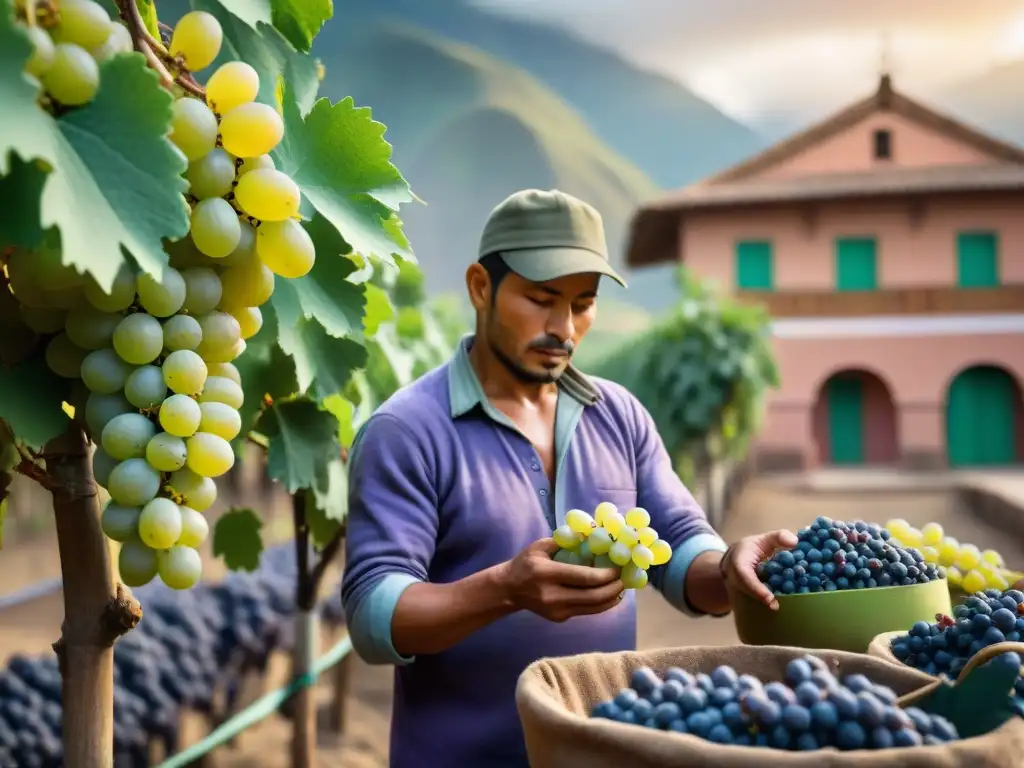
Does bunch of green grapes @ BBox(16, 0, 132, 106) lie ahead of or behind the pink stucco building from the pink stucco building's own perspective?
ahead

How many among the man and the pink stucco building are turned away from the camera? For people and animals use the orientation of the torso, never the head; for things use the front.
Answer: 0

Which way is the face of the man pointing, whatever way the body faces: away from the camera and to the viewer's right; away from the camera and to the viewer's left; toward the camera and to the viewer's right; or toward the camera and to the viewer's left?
toward the camera and to the viewer's right

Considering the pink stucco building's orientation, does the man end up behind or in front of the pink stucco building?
in front

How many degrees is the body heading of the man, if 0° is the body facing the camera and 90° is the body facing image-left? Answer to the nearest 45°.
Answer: approximately 315°

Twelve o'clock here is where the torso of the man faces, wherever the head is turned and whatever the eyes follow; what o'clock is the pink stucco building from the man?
The pink stucco building is roughly at 8 o'clock from the man.

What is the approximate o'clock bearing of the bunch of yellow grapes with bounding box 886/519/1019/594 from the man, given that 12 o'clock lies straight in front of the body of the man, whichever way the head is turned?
The bunch of yellow grapes is roughly at 10 o'clock from the man.

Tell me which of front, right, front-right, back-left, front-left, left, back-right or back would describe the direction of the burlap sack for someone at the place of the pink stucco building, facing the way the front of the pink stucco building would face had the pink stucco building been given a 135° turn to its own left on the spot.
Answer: back-right

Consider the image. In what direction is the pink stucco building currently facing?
toward the camera
